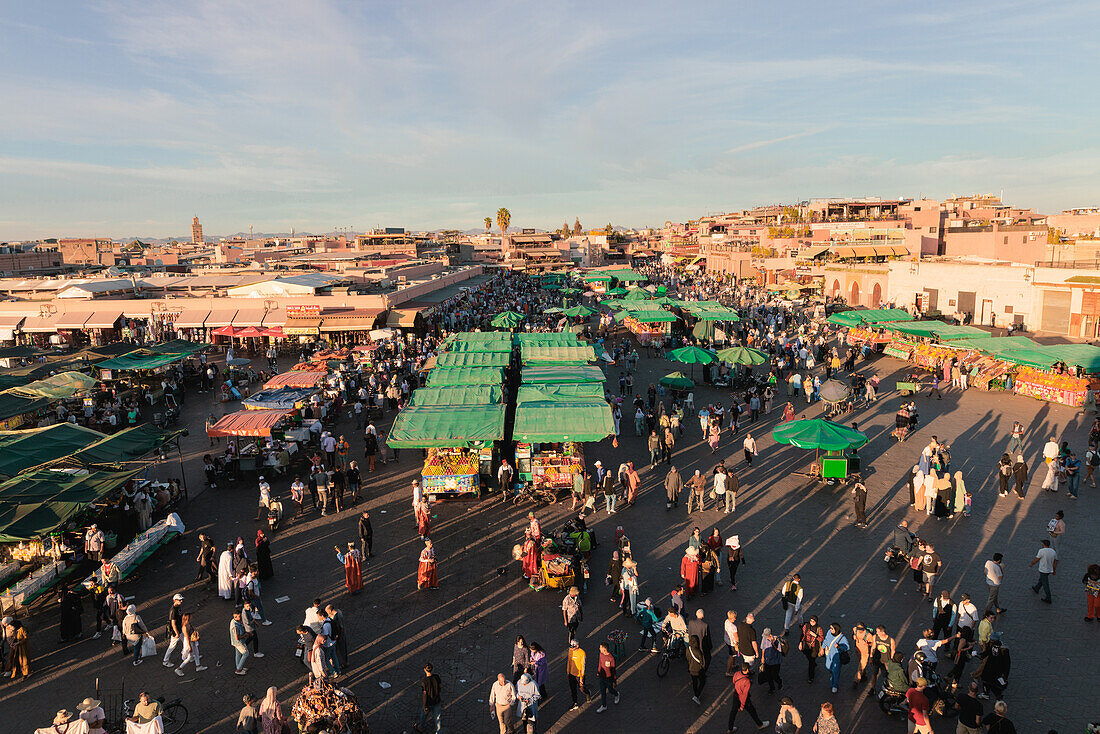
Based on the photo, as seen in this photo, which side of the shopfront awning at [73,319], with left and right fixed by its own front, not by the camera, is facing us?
front

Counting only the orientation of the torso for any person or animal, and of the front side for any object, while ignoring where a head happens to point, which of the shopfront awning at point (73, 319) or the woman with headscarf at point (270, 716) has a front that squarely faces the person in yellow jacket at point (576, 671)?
the shopfront awning

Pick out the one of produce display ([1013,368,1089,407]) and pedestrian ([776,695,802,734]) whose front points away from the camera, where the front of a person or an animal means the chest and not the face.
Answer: the pedestrian

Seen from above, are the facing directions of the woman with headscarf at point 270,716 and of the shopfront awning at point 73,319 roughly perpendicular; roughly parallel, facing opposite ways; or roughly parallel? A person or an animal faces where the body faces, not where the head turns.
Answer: roughly parallel, facing opposite ways

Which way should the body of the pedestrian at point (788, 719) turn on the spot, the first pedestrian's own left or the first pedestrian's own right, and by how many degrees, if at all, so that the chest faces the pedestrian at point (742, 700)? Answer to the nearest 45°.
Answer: approximately 45° to the first pedestrian's own left

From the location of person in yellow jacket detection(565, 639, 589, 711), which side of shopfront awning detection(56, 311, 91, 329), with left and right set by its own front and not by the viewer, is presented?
front

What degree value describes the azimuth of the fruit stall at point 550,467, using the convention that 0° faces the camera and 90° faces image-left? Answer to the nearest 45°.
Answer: approximately 0°

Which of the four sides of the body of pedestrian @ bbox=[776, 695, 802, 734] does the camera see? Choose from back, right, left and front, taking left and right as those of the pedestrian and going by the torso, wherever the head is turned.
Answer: back

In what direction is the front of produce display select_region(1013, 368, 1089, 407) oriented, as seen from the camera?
facing the viewer and to the left of the viewer

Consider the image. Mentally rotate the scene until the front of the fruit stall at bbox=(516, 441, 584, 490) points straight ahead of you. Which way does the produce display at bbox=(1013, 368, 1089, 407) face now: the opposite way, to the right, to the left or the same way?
to the right

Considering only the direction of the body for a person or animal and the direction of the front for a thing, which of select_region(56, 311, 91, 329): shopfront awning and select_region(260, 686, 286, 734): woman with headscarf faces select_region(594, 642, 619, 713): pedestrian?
the shopfront awning

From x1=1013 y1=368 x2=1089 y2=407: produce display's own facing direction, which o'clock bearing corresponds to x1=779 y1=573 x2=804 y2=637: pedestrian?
The pedestrian is roughly at 11 o'clock from the produce display.

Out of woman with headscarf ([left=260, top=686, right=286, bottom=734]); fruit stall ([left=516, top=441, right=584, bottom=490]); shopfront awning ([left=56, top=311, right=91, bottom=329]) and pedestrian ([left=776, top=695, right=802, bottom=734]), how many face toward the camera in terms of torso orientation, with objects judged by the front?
2

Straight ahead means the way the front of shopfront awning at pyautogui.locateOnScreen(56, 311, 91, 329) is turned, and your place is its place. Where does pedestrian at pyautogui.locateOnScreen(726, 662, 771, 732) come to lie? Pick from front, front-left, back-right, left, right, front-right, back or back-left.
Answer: front

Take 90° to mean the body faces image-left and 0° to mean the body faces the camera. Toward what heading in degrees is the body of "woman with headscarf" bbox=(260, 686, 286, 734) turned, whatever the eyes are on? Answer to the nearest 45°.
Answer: approximately 180°
